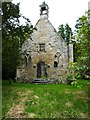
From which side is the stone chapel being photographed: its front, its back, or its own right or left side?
front
